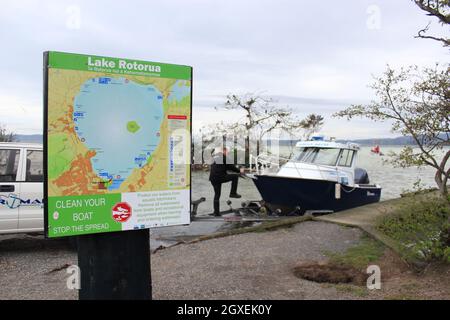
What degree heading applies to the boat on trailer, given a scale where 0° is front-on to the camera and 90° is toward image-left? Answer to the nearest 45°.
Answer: approximately 45°

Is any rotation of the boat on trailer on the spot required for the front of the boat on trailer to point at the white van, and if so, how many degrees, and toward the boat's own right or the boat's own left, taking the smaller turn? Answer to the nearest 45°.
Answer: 0° — it already faces it

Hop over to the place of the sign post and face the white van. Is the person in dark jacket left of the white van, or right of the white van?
right

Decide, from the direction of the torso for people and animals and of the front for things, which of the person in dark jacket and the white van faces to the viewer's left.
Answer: the white van

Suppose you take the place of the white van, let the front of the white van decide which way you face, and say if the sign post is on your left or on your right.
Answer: on your left

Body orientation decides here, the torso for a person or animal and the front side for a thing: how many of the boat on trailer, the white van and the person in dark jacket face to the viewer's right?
1

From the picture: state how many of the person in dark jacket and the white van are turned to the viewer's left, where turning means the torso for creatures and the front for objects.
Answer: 1

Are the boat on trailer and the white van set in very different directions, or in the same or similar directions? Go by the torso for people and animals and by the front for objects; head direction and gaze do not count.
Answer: same or similar directions

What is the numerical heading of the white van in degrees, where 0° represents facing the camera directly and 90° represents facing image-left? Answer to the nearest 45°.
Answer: approximately 90°

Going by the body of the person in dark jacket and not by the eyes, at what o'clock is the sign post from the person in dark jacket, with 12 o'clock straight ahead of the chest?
The sign post is roughly at 3 o'clock from the person in dark jacket.

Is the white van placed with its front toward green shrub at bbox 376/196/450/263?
no

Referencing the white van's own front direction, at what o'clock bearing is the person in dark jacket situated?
The person in dark jacket is roughly at 5 o'clock from the white van.

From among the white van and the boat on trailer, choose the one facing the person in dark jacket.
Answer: the boat on trailer

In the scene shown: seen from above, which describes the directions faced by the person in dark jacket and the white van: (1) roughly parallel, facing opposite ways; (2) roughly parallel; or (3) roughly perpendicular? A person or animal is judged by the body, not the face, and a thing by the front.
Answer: roughly parallel, facing opposite ways

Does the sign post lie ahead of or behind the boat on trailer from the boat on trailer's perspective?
ahead

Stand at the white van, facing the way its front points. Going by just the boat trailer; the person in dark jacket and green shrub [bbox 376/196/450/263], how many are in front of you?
0

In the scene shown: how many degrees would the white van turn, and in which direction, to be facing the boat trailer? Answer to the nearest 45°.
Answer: approximately 135° to its right

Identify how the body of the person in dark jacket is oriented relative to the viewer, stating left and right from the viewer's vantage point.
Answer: facing to the right of the viewer
